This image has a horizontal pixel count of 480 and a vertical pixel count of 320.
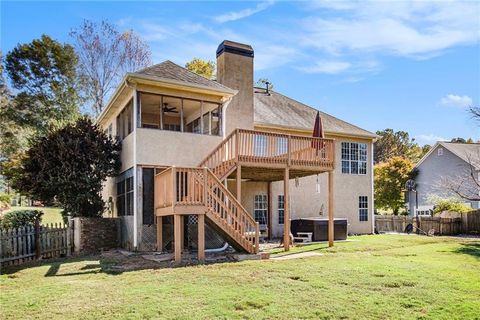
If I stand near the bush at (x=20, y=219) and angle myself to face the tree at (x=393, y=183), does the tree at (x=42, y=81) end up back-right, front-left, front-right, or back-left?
front-left

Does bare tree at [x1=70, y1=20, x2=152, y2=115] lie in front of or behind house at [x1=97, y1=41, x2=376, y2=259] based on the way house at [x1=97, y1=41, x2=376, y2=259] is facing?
in front

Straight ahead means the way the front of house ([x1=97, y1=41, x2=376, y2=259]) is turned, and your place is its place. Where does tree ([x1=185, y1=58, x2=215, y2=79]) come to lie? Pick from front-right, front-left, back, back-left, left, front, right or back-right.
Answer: front

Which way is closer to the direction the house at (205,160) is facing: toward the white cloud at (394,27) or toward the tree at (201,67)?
the tree

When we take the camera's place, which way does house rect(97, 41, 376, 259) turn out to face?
facing away from the viewer

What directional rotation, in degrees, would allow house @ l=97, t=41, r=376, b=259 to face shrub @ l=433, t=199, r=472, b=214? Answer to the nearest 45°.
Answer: approximately 45° to its right
